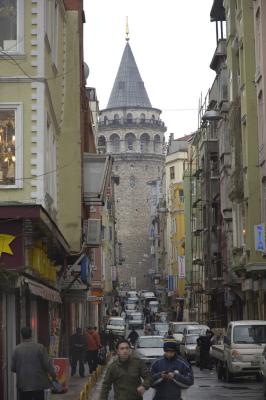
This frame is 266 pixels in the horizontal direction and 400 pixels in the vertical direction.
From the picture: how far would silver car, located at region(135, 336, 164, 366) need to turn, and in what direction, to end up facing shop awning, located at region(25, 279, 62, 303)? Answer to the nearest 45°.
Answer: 0° — it already faces it

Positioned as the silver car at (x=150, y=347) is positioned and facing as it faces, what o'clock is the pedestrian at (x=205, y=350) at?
The pedestrian is roughly at 9 o'clock from the silver car.

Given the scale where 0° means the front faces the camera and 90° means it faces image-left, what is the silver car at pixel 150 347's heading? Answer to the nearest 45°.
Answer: approximately 0°

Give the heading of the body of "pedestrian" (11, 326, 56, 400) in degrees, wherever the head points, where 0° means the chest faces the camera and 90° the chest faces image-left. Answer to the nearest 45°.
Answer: approximately 180°

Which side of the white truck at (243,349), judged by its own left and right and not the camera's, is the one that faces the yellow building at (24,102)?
right

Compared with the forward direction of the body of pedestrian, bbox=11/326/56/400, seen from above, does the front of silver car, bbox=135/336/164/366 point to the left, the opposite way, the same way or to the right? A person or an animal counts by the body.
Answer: the opposite way

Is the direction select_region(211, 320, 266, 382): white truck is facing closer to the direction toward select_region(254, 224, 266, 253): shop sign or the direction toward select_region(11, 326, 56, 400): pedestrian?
the pedestrian
